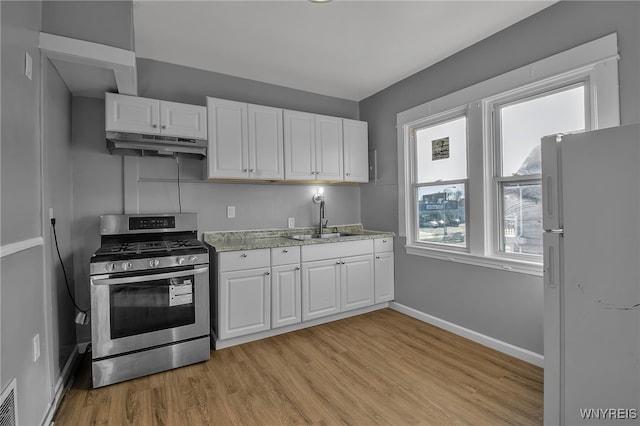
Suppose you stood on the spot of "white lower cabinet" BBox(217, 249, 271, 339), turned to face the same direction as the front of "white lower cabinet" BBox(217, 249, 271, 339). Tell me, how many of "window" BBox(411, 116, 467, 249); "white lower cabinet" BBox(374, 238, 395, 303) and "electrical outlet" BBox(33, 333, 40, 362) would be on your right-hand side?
1

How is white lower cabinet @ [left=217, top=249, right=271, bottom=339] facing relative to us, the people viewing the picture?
facing the viewer and to the right of the viewer

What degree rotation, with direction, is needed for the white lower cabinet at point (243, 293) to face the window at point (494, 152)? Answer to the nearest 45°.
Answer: approximately 45° to its left

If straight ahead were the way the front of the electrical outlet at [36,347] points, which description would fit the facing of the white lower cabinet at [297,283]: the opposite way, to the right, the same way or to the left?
to the right

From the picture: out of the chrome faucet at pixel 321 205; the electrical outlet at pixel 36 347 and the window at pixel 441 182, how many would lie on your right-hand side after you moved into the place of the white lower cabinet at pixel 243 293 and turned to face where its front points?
1

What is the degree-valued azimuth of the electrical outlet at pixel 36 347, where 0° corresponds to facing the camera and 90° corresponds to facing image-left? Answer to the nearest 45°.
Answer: approximately 270°

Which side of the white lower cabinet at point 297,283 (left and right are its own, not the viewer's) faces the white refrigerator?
front

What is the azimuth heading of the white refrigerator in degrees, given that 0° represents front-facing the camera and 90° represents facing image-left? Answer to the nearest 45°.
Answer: approximately 90°

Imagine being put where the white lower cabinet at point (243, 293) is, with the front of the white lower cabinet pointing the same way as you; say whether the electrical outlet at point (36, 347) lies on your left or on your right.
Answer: on your right

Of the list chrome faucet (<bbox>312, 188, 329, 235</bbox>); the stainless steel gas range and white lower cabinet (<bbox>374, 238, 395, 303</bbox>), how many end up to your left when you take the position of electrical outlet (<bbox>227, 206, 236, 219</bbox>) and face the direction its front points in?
2
